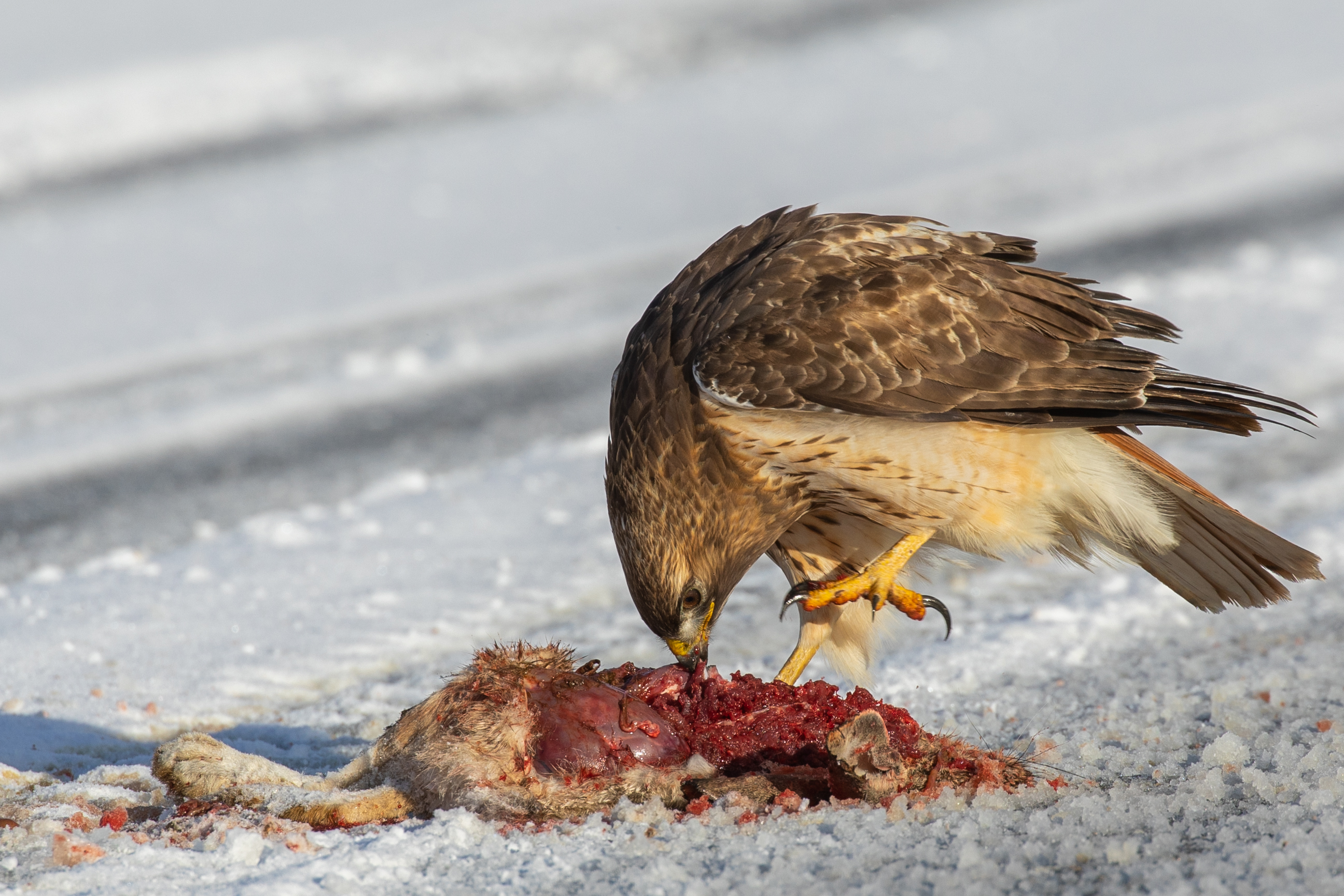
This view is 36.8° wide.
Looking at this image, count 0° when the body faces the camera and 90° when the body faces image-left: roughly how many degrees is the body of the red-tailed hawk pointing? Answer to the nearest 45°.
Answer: approximately 90°
